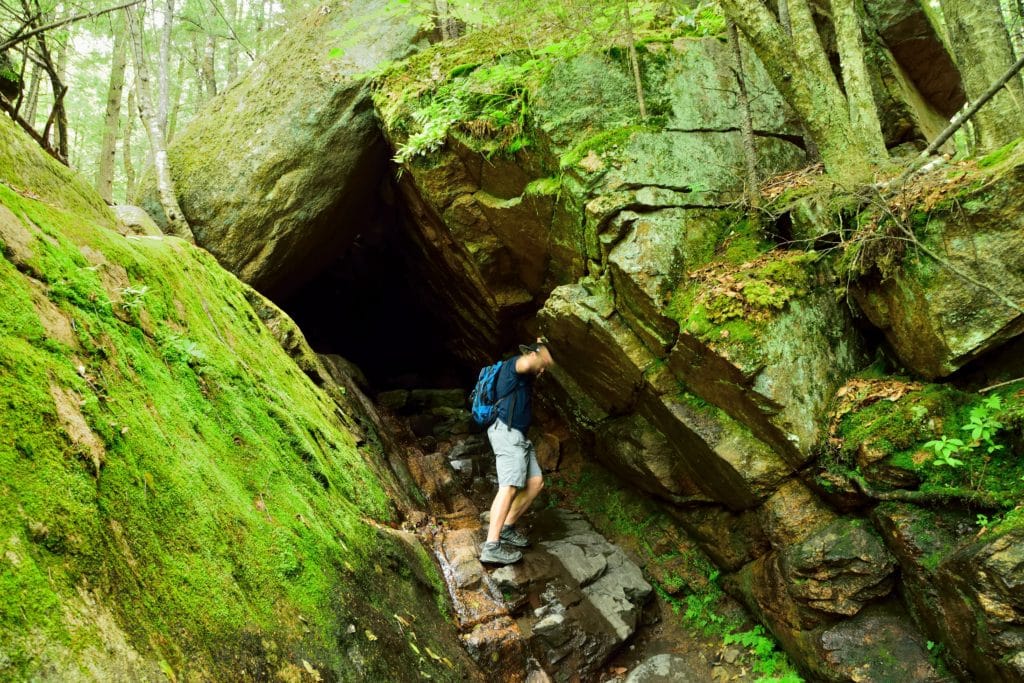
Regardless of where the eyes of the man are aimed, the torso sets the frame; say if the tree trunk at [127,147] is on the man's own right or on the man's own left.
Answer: on the man's own left

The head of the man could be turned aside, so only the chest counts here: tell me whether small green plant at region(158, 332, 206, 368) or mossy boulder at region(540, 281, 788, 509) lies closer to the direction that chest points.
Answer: the mossy boulder

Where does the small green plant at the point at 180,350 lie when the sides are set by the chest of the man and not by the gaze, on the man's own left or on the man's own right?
on the man's own right

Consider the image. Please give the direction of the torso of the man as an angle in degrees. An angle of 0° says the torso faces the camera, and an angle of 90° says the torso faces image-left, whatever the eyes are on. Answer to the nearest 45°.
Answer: approximately 270°

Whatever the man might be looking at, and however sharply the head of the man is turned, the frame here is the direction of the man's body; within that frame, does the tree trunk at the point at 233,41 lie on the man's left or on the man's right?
on the man's left

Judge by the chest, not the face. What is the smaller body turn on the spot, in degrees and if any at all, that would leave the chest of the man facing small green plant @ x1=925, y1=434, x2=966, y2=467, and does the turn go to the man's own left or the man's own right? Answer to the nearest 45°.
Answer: approximately 45° to the man's own right

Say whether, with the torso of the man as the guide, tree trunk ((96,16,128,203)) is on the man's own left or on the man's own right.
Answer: on the man's own left
